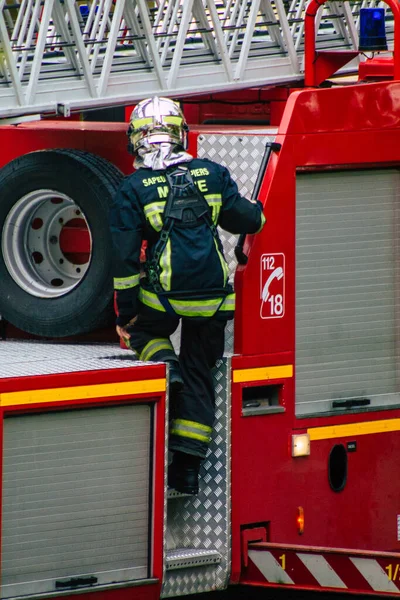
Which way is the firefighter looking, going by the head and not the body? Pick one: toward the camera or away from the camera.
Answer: away from the camera

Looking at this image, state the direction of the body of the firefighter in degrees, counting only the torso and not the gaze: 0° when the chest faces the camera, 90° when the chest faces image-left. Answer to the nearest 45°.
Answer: approximately 180°
